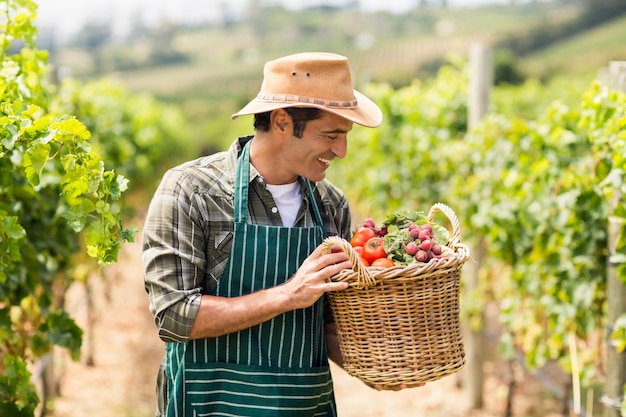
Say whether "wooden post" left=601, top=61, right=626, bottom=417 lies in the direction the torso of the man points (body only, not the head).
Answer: no

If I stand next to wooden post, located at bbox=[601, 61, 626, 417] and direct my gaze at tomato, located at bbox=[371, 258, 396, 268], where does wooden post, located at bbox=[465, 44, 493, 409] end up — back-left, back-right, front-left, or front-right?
back-right

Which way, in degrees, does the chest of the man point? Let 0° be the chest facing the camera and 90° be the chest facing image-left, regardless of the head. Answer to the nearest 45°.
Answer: approximately 315°

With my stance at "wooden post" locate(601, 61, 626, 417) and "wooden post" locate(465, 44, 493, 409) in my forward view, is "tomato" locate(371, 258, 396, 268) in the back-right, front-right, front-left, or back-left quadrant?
back-left

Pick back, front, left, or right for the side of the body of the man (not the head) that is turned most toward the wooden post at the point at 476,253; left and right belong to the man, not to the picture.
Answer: left
